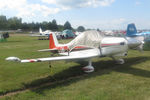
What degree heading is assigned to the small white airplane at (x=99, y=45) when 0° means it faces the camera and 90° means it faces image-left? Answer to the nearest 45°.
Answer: approximately 315°
